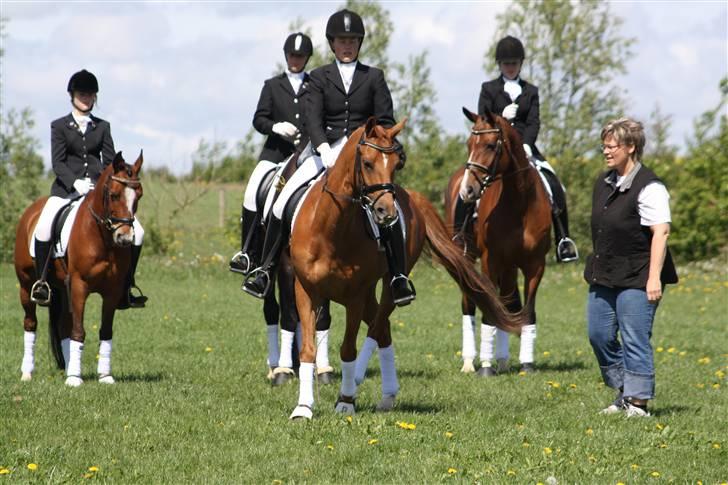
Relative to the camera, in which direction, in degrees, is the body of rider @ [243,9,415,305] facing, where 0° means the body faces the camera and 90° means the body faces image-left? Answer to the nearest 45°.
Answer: approximately 0°

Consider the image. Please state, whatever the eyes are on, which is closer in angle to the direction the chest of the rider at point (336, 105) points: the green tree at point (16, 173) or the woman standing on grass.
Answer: the woman standing on grass

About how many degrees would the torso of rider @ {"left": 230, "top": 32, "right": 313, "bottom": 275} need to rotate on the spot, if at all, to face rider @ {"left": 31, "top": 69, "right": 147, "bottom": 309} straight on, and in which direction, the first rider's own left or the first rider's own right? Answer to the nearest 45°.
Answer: approximately 135° to the first rider's own right

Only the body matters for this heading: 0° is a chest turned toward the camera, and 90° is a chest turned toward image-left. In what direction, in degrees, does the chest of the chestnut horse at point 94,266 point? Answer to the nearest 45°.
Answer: approximately 315°

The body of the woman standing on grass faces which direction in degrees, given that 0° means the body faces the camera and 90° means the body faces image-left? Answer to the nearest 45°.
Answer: approximately 45°
